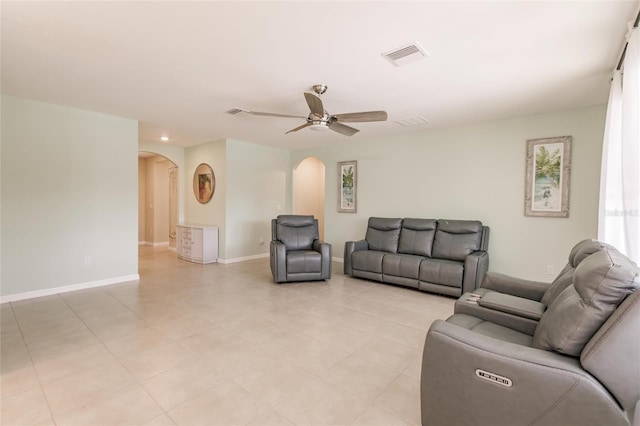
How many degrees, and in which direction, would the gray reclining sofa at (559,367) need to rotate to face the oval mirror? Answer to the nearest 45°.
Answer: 0° — it already faces it

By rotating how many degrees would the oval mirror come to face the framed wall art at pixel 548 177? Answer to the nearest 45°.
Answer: approximately 90° to its left

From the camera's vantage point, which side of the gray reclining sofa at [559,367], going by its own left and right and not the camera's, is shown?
left

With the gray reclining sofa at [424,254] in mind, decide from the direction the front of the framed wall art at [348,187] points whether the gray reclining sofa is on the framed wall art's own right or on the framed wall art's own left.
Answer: on the framed wall art's own left

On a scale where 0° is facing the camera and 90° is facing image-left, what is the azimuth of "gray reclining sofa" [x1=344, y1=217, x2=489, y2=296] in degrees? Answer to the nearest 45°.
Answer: approximately 45°

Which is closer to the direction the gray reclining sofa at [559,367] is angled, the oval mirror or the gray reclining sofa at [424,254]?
the oval mirror

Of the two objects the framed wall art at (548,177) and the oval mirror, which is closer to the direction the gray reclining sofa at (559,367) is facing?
the oval mirror

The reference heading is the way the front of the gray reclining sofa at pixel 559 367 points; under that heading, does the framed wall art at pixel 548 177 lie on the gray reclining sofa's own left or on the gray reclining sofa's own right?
on the gray reclining sofa's own right

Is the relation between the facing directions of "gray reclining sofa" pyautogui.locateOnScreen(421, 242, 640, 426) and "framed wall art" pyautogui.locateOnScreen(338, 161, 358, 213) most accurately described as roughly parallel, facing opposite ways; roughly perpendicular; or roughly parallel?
roughly perpendicular

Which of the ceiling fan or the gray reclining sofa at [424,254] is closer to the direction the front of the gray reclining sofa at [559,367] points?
the ceiling fan
